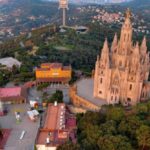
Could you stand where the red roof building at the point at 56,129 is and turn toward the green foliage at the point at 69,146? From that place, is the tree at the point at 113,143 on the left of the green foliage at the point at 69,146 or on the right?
left

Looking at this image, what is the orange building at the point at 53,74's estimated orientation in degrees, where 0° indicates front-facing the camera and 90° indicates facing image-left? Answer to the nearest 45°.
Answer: approximately 0°

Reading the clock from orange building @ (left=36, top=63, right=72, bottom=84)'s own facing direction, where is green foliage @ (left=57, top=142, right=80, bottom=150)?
The green foliage is roughly at 12 o'clock from the orange building.

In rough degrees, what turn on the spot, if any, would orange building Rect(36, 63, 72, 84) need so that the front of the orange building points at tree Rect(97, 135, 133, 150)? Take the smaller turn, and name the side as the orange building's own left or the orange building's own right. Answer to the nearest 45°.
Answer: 0° — it already faces it

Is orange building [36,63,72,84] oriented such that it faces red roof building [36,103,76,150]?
yes

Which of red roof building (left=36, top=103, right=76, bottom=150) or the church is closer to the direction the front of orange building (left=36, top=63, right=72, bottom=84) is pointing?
the red roof building

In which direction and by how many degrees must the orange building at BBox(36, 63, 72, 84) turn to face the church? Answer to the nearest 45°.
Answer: approximately 45° to its left
